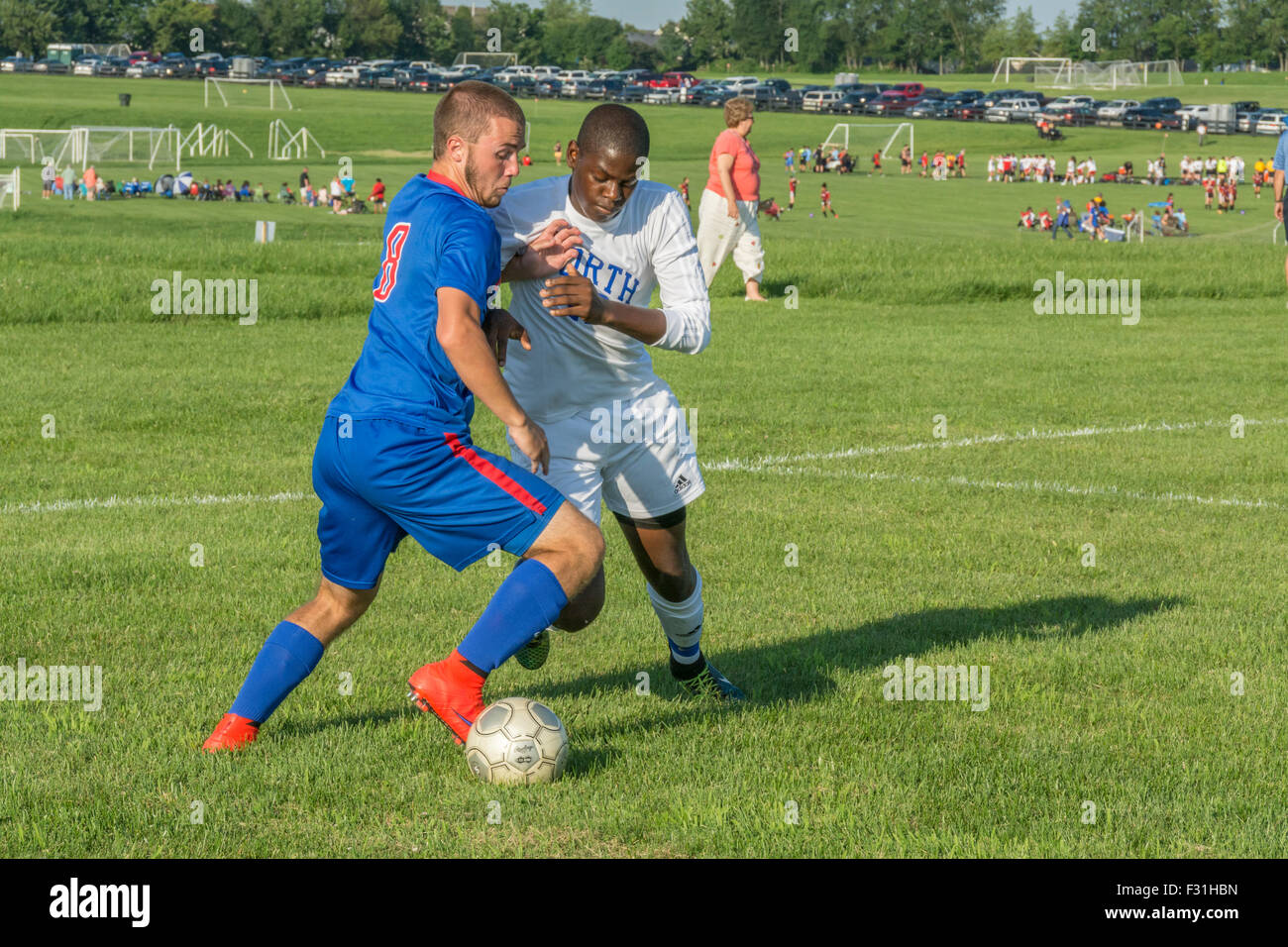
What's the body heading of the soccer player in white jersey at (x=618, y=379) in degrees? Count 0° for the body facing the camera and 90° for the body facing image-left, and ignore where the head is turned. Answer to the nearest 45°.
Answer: approximately 0°

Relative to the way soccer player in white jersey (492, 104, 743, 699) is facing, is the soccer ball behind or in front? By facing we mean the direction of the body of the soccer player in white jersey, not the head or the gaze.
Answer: in front
